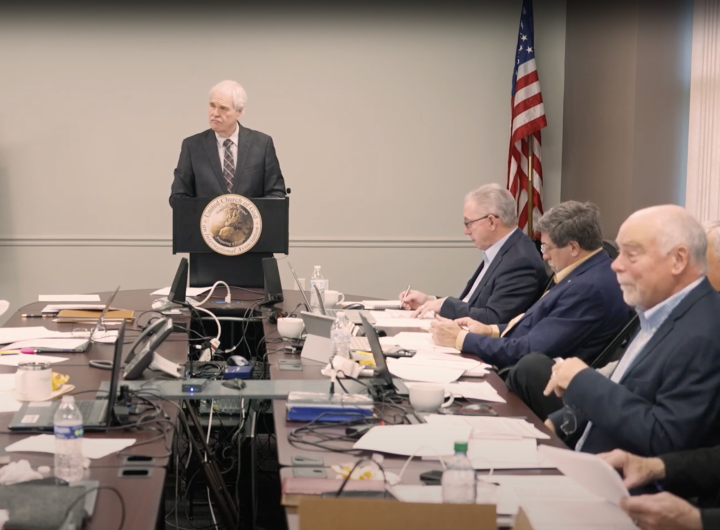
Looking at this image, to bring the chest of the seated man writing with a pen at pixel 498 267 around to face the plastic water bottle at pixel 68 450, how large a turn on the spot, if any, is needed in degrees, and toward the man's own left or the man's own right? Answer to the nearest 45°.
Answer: approximately 90° to the man's own left

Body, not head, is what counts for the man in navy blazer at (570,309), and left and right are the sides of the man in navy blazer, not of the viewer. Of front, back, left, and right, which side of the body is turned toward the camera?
left

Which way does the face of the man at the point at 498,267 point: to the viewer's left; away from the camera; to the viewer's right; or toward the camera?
to the viewer's left

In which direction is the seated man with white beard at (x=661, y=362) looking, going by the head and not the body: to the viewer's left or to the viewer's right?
to the viewer's left

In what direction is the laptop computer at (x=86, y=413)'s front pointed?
to the viewer's left

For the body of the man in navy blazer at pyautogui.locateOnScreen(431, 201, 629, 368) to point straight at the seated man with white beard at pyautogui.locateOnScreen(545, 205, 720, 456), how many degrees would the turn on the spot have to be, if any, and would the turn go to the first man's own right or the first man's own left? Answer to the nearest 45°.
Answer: approximately 90° to the first man's own left

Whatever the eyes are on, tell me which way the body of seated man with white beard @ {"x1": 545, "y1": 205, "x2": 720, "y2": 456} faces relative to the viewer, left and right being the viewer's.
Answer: facing to the left of the viewer

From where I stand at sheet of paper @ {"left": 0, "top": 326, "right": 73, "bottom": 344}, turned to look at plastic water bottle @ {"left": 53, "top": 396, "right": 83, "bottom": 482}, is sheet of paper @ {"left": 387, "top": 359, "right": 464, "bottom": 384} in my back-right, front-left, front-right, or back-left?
front-left

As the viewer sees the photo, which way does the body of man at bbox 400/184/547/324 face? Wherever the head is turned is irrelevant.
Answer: to the viewer's left

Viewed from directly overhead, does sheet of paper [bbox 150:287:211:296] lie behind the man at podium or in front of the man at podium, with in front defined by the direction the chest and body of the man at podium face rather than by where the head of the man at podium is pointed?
in front

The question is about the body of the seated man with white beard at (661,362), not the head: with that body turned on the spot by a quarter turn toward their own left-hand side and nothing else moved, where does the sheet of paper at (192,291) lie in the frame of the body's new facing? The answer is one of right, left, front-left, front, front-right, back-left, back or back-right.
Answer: back-right

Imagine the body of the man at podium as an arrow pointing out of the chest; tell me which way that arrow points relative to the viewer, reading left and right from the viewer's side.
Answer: facing the viewer

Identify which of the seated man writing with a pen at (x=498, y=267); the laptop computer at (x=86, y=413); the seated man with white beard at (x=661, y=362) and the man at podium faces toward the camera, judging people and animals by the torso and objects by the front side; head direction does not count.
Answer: the man at podium
